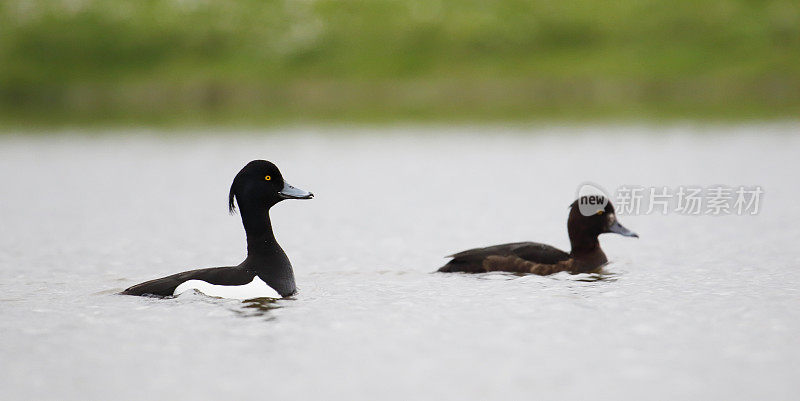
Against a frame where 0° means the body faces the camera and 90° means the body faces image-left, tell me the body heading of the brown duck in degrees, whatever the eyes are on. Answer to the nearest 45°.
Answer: approximately 270°
